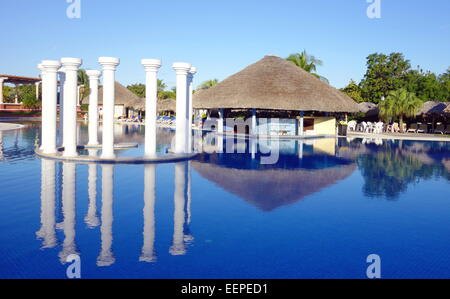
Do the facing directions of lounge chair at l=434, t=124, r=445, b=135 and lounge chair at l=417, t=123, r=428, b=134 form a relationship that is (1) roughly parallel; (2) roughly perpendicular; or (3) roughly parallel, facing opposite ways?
roughly parallel

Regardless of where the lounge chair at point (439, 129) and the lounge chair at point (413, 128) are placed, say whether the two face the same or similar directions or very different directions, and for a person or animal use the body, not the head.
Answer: same or similar directions

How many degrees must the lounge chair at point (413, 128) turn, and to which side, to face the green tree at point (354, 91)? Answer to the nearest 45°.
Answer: approximately 90° to its right

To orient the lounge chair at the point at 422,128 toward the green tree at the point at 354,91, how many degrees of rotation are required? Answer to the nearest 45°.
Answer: approximately 90° to its right

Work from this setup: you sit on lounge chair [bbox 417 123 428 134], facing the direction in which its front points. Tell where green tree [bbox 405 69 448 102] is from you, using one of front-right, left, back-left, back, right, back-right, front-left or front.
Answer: back-right

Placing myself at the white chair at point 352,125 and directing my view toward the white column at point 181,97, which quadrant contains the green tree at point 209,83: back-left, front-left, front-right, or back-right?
back-right

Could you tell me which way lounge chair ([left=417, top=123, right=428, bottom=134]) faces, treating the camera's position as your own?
facing the viewer and to the left of the viewer

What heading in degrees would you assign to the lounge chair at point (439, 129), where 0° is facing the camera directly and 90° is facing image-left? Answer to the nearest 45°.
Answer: approximately 45°

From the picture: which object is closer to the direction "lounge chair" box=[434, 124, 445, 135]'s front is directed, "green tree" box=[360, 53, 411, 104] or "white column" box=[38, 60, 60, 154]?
the white column

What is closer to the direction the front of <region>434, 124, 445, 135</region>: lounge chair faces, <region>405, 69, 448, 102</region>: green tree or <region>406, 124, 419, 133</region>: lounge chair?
the lounge chair
